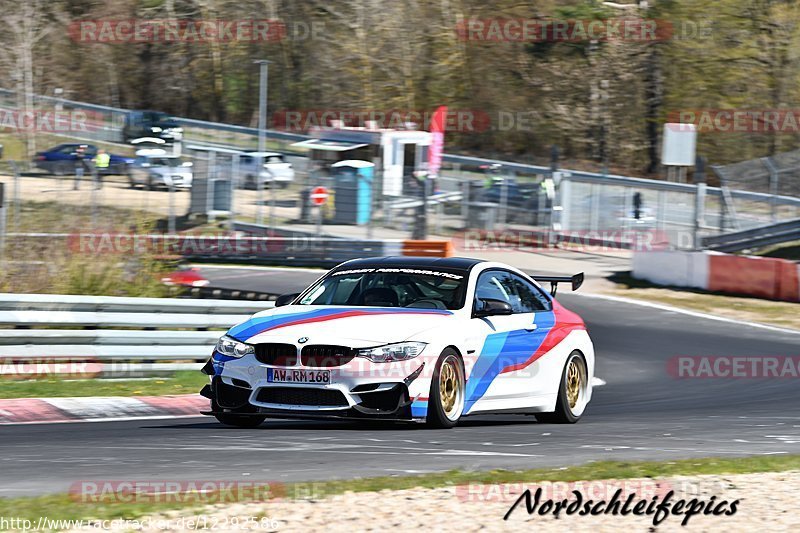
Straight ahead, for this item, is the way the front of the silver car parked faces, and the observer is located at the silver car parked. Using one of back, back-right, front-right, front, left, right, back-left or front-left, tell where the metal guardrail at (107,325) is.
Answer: front-right

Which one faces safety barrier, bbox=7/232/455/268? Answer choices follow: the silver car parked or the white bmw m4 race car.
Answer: the silver car parked

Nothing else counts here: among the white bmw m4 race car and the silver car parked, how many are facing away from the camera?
0

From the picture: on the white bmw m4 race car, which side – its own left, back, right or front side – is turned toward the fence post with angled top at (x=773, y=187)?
back

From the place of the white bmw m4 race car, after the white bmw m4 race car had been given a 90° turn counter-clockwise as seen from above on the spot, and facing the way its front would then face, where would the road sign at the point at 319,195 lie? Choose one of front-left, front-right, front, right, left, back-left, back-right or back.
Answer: back-left

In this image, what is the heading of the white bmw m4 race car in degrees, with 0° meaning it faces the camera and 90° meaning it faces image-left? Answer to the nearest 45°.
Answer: approximately 45°

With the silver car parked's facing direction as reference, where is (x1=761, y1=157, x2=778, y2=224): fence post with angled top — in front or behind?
in front

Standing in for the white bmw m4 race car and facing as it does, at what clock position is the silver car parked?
The silver car parked is roughly at 4 o'clock from the white bmw m4 race car.

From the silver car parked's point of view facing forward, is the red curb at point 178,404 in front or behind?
in front
